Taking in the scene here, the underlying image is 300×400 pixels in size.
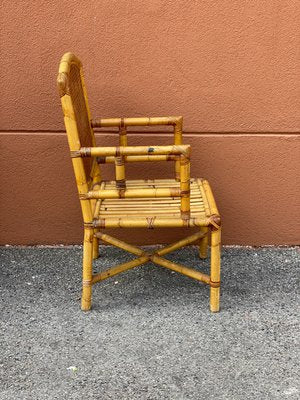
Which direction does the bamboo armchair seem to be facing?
to the viewer's right
